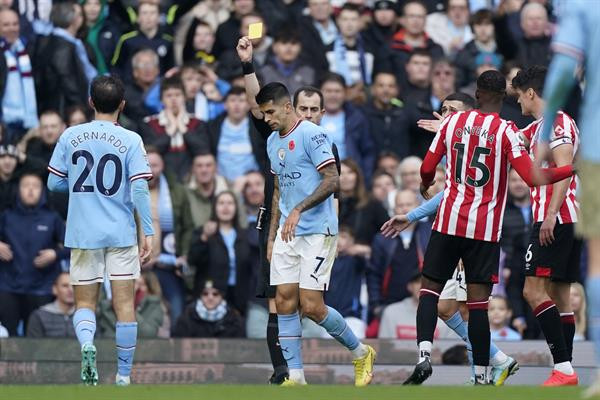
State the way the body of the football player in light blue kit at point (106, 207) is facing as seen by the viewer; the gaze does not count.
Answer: away from the camera

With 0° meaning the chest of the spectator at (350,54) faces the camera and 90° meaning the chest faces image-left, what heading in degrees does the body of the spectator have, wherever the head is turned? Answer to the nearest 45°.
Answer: approximately 0°

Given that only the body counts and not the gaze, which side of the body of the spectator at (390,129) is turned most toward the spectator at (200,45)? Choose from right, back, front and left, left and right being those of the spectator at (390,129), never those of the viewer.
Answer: right

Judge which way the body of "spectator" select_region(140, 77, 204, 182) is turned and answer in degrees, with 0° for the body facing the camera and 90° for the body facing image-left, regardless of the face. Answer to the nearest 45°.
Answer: approximately 0°

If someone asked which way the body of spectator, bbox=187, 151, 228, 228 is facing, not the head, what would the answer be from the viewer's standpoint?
toward the camera

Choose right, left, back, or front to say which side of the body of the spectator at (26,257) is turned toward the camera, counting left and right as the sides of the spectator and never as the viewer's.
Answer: front
